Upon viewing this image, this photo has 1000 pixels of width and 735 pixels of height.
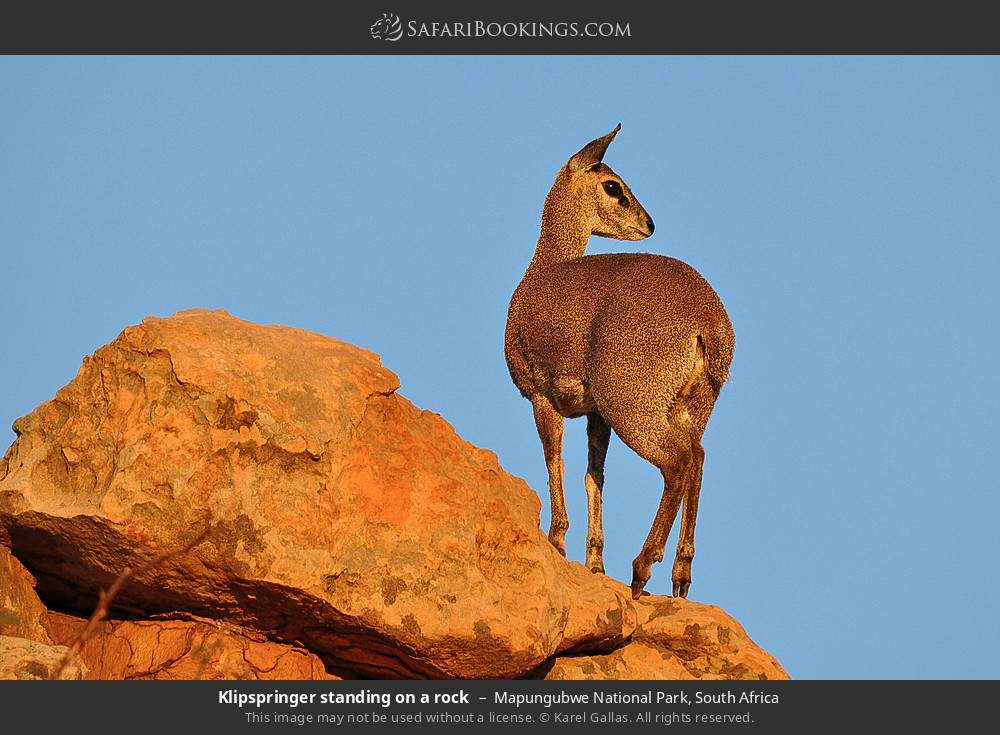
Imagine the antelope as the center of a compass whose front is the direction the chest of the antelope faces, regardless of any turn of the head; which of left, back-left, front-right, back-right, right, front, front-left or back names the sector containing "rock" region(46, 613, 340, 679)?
left

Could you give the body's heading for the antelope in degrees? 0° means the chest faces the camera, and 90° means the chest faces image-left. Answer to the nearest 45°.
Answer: approximately 135°

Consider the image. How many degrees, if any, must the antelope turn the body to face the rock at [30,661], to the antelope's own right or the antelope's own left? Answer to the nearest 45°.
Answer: approximately 90° to the antelope's own left

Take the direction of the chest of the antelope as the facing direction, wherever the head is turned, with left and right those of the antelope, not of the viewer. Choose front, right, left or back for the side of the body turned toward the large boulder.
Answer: left

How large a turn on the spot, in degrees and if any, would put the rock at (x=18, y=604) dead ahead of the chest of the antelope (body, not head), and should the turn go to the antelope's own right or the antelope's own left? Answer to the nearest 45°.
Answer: approximately 90° to the antelope's own left
